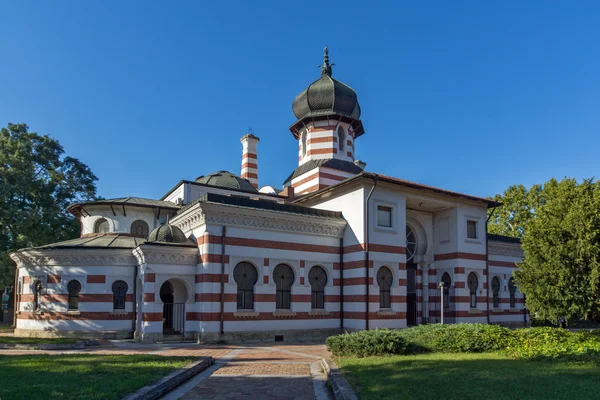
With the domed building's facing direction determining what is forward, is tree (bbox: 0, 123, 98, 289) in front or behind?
behind

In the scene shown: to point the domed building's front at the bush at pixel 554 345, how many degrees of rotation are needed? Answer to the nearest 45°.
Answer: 0° — it already faces it

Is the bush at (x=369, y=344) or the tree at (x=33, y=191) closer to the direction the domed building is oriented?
the bush

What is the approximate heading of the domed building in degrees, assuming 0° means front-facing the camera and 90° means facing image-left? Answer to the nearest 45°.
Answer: approximately 315°

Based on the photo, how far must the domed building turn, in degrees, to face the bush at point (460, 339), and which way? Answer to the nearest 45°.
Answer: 0° — it already faces it
